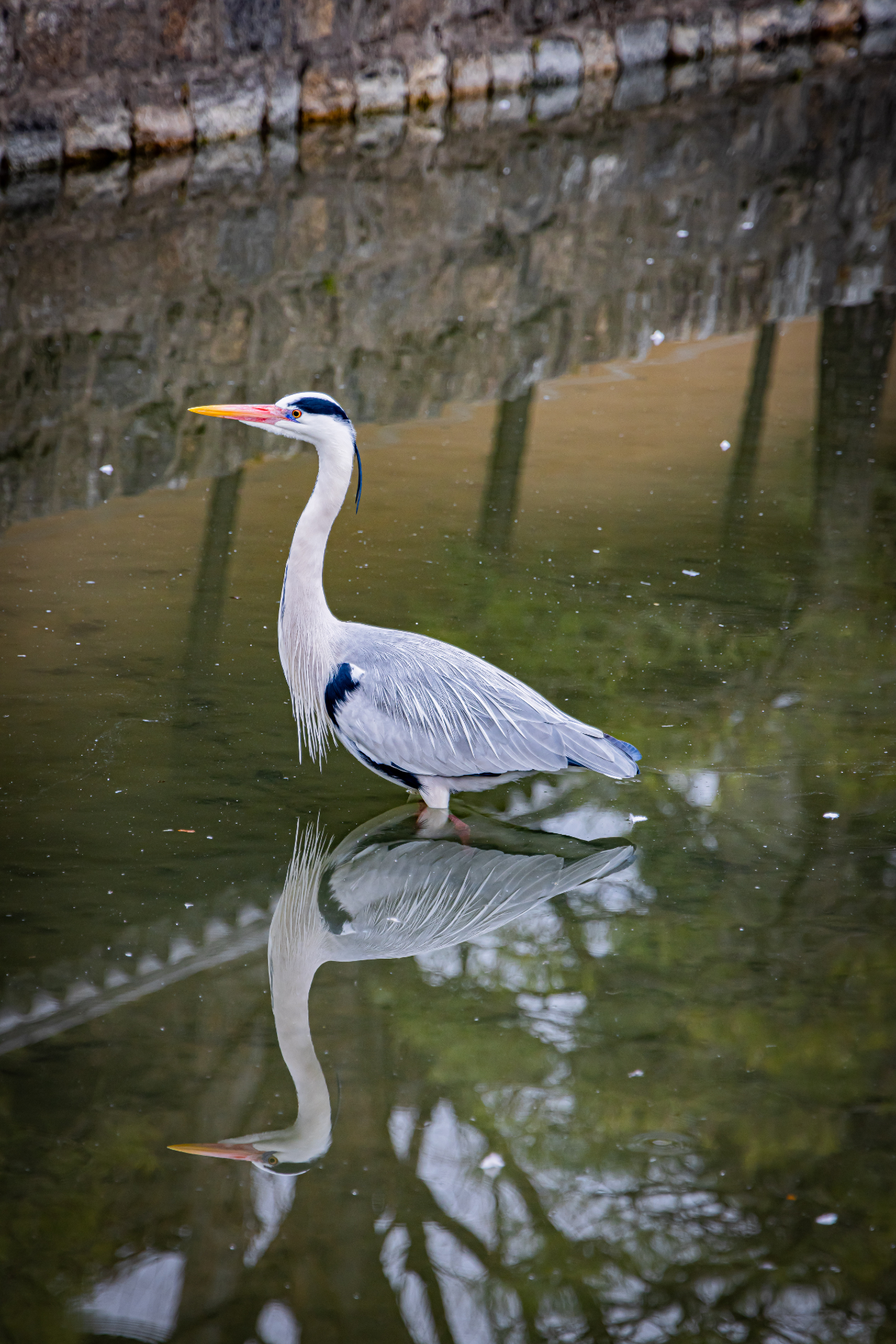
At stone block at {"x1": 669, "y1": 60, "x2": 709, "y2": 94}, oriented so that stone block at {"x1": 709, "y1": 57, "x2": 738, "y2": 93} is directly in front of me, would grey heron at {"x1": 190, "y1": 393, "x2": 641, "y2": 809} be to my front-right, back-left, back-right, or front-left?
back-right

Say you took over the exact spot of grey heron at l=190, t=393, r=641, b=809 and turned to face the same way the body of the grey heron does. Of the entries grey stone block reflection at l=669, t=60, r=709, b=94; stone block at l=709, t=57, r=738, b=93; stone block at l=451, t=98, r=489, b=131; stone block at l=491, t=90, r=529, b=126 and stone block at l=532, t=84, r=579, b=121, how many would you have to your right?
5

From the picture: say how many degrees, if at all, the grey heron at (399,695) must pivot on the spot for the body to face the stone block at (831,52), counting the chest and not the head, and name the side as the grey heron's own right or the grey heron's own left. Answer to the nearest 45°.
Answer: approximately 90° to the grey heron's own right

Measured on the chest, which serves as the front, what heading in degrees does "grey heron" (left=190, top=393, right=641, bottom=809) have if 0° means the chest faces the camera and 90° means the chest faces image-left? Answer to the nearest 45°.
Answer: approximately 90°

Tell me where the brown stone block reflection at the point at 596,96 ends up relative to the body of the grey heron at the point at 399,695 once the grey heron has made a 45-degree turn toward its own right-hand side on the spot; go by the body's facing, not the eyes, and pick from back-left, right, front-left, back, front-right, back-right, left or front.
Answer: front-right

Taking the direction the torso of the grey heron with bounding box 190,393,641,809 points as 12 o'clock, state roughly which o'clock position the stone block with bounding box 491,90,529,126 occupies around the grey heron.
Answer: The stone block is roughly at 3 o'clock from the grey heron.

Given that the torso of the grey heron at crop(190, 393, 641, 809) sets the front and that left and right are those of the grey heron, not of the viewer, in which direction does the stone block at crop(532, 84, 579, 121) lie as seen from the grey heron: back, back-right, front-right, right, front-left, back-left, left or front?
right

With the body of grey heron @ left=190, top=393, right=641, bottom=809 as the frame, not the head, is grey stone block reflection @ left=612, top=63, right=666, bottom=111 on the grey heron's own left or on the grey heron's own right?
on the grey heron's own right

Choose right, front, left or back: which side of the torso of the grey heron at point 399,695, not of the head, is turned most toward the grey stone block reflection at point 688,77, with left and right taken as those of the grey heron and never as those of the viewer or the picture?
right

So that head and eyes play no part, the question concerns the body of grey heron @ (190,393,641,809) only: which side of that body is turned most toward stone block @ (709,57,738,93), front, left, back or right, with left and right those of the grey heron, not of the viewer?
right

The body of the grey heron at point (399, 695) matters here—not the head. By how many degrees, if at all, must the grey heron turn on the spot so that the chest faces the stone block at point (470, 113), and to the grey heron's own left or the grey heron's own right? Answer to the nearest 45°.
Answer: approximately 90° to the grey heron's own right
